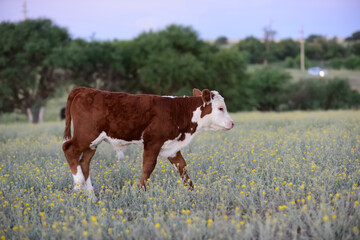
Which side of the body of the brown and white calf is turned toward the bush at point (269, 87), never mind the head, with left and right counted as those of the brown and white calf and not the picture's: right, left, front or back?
left

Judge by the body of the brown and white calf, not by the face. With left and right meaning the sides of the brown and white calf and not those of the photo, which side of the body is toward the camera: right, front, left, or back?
right

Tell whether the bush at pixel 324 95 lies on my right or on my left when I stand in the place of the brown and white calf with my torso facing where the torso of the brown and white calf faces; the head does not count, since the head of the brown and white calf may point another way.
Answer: on my left
